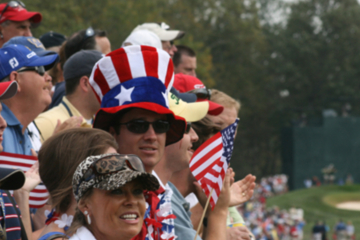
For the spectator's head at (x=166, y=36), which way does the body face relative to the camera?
to the viewer's right

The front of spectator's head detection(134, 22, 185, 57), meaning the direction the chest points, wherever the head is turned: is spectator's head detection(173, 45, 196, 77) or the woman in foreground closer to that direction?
the spectator's head

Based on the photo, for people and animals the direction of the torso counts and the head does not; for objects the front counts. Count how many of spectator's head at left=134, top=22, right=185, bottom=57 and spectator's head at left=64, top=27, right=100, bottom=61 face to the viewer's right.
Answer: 2

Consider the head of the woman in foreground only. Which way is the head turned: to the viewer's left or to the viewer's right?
to the viewer's right

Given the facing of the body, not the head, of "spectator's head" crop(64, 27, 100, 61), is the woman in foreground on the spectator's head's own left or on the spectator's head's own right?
on the spectator's head's own right

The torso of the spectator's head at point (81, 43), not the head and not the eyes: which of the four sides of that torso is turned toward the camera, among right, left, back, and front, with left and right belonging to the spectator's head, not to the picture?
right

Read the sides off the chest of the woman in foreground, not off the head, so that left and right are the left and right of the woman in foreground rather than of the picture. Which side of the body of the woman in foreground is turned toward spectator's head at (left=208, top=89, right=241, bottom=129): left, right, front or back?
left

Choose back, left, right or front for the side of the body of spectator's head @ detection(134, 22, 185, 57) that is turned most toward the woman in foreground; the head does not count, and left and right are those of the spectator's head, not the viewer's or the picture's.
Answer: right

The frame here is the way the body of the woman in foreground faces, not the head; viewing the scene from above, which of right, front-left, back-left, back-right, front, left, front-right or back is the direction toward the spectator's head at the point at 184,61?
back-left

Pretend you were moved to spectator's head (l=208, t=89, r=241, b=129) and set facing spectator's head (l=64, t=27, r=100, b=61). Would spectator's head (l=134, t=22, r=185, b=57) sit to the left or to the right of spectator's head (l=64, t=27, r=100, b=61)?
right

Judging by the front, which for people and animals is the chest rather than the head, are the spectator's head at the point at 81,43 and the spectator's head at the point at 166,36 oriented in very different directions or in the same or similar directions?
same or similar directions
